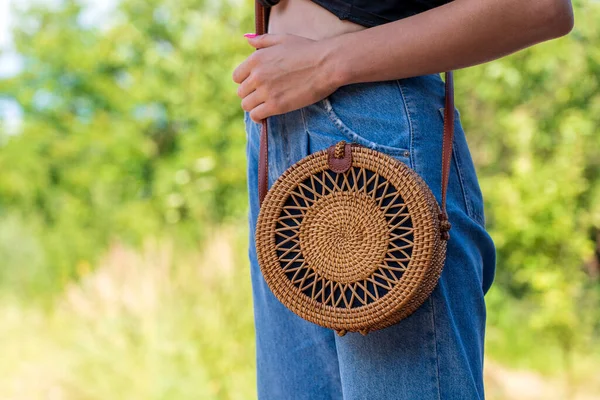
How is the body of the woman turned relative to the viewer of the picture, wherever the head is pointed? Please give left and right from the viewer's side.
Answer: facing the viewer and to the left of the viewer
